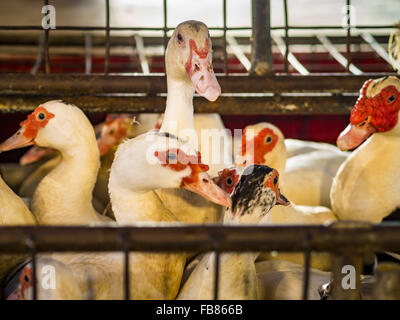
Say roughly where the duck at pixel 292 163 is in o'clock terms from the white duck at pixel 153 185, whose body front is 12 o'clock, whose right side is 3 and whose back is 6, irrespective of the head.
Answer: The duck is roughly at 10 o'clock from the white duck.

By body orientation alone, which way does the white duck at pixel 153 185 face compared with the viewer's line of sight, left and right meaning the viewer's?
facing to the right of the viewer

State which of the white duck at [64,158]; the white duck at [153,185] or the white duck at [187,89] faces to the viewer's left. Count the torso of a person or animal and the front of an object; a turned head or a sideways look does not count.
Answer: the white duck at [64,158]

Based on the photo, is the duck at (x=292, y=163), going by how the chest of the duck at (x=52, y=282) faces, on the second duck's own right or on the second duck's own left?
on the second duck's own right

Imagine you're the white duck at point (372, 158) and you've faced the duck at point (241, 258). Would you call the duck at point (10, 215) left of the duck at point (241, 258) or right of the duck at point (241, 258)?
right

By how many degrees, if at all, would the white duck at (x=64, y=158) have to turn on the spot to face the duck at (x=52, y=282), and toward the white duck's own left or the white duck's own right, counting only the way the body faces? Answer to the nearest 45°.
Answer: approximately 90° to the white duck's own left

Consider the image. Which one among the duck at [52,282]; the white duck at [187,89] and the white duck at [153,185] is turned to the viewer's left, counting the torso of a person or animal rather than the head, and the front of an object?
the duck

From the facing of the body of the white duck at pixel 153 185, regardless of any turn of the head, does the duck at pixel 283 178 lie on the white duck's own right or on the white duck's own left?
on the white duck's own left

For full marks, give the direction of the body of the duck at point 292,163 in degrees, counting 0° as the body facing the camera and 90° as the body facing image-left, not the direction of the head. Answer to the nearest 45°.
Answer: approximately 90°

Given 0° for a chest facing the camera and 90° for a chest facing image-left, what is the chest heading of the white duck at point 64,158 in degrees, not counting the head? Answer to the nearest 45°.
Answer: approximately 90°

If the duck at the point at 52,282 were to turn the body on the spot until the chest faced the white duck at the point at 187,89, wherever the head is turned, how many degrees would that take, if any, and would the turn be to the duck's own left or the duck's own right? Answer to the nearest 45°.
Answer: approximately 135° to the duck's own right

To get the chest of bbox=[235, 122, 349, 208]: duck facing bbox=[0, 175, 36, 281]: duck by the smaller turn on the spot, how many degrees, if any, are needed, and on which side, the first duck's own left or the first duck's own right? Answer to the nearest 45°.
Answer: approximately 45° to the first duck's own left
